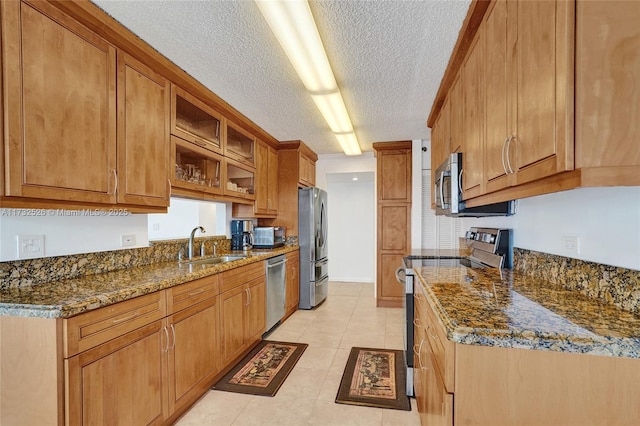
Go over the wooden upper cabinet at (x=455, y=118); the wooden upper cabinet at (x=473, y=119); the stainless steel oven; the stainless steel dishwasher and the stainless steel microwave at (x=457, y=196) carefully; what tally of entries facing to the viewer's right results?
1

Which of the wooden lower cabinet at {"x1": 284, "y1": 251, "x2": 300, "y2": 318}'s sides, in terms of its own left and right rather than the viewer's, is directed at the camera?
right

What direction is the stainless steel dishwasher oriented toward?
to the viewer's right

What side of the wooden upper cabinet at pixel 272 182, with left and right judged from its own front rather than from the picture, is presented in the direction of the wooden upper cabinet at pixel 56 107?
right

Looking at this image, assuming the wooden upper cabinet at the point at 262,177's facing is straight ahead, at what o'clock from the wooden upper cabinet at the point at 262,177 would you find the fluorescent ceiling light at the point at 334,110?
The fluorescent ceiling light is roughly at 2 o'clock from the wooden upper cabinet.

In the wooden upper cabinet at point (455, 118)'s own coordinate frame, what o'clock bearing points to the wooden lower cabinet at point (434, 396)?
The wooden lower cabinet is roughly at 9 o'clock from the wooden upper cabinet.

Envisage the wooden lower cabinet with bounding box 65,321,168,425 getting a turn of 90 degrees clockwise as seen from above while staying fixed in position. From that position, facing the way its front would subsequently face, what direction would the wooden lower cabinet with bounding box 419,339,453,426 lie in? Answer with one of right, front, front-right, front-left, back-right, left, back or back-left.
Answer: left

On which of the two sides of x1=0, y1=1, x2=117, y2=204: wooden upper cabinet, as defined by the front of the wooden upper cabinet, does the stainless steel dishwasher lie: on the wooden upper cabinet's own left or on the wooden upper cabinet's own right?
on the wooden upper cabinet's own left

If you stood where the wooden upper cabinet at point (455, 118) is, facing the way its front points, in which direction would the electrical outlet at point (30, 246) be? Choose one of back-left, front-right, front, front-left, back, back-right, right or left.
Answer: front-left

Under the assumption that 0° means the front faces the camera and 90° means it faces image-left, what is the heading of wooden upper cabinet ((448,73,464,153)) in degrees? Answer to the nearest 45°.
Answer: approximately 90°

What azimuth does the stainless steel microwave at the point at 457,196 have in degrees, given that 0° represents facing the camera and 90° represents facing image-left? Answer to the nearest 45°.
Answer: approximately 90°

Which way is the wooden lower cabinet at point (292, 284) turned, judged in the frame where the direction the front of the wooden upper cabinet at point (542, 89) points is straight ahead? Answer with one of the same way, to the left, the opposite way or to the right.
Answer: the opposite way

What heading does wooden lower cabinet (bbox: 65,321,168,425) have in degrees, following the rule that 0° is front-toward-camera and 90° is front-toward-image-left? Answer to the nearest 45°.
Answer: approximately 315°

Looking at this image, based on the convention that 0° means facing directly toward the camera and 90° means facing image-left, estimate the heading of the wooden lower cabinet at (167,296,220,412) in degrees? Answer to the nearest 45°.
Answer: approximately 315°
